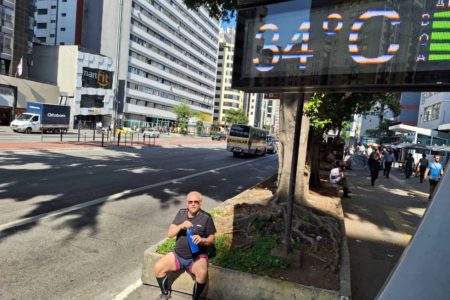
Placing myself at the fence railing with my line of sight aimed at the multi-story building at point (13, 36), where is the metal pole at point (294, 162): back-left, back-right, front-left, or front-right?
back-left

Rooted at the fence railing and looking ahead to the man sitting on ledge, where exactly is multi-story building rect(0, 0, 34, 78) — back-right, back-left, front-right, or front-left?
back-right

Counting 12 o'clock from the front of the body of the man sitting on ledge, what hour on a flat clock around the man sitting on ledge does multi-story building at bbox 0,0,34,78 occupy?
The multi-story building is roughly at 5 o'clock from the man sitting on ledge.

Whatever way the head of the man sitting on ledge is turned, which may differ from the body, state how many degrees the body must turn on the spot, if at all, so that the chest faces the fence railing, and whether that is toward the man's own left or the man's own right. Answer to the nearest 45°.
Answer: approximately 180°

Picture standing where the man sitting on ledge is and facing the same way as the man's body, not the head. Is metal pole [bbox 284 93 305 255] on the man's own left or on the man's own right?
on the man's own left

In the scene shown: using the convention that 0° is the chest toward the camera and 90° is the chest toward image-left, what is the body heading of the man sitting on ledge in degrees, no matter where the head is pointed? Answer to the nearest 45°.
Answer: approximately 0°

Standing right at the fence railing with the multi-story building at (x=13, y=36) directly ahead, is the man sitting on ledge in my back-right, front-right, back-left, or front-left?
back-left

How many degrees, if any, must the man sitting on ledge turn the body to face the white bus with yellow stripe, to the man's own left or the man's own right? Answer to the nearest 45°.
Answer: approximately 180°
